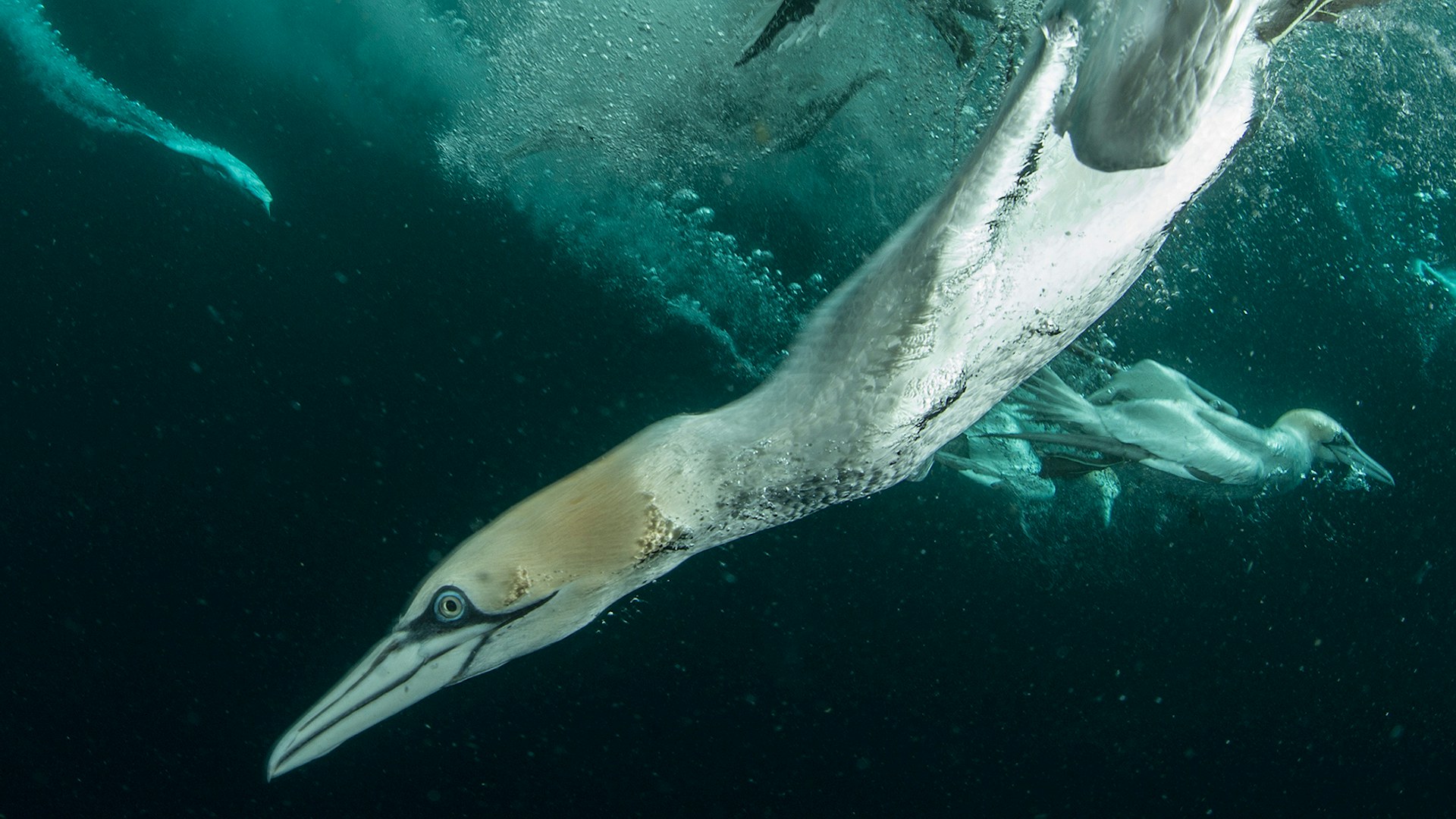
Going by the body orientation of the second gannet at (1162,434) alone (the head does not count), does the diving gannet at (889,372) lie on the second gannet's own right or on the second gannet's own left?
on the second gannet's own right

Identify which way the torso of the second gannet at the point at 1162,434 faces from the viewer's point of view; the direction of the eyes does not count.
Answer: to the viewer's right
